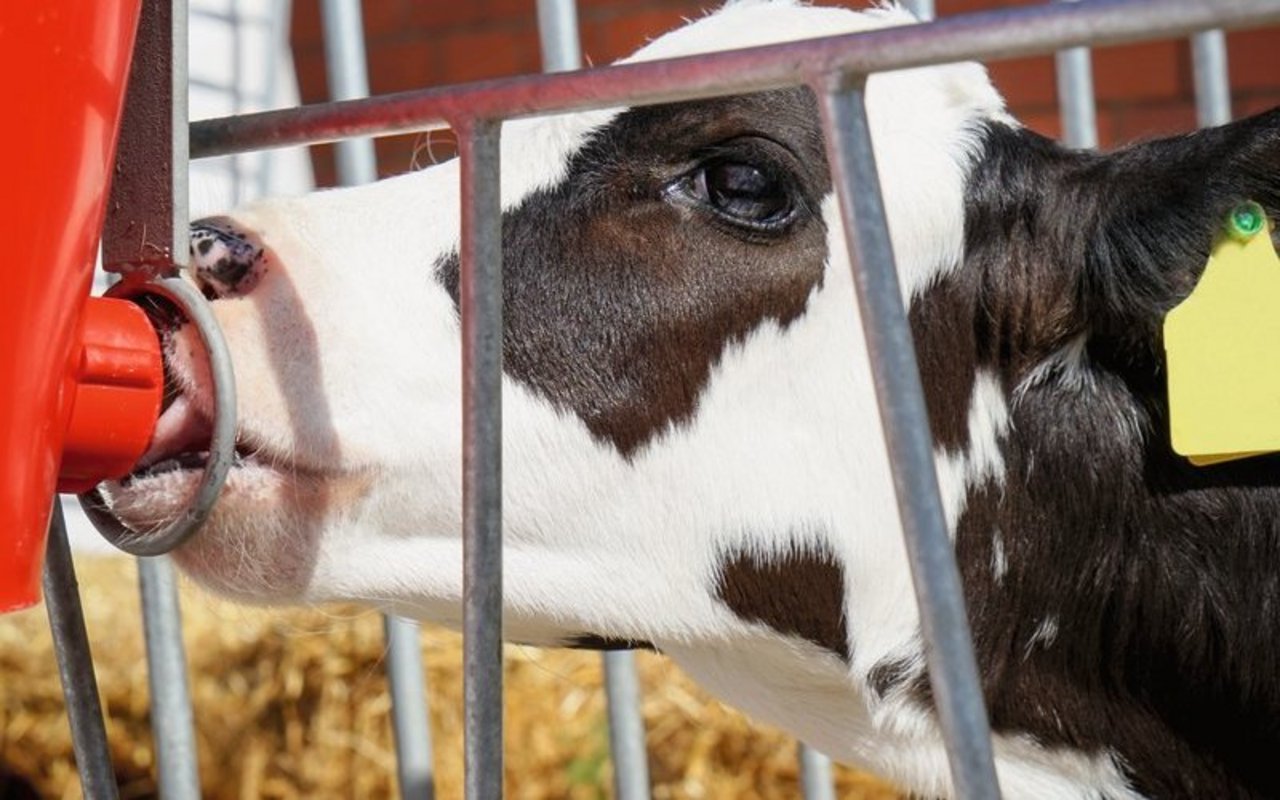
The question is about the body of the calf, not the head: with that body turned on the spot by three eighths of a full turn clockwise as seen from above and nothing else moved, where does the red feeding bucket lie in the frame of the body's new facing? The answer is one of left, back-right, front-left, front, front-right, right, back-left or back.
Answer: back

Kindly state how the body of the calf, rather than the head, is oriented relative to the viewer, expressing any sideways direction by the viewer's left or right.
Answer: facing to the left of the viewer
